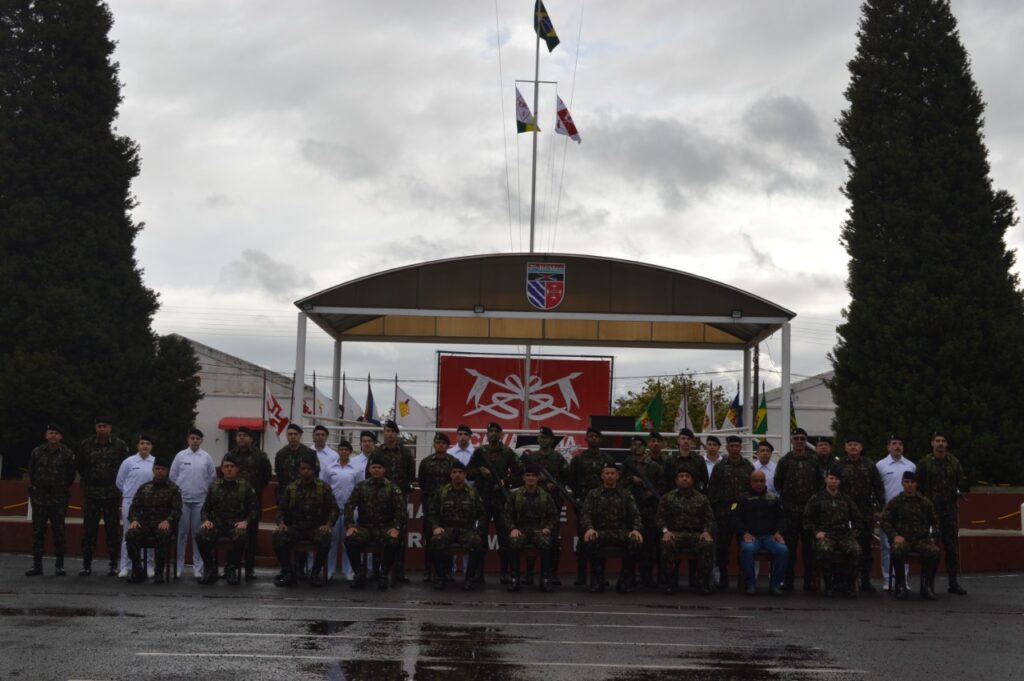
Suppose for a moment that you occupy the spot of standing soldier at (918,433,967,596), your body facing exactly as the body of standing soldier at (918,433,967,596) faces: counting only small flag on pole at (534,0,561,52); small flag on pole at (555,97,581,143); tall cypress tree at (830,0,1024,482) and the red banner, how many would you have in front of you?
0

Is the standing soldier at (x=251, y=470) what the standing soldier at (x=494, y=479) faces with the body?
no

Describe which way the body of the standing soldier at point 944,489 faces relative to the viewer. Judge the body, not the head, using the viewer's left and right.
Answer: facing the viewer

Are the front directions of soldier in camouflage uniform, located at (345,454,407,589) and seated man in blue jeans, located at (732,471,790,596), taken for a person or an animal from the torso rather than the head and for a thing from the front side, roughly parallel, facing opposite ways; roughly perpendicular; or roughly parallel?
roughly parallel

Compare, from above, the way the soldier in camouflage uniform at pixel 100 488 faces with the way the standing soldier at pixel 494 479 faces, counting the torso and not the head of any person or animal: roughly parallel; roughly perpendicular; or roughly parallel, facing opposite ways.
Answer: roughly parallel

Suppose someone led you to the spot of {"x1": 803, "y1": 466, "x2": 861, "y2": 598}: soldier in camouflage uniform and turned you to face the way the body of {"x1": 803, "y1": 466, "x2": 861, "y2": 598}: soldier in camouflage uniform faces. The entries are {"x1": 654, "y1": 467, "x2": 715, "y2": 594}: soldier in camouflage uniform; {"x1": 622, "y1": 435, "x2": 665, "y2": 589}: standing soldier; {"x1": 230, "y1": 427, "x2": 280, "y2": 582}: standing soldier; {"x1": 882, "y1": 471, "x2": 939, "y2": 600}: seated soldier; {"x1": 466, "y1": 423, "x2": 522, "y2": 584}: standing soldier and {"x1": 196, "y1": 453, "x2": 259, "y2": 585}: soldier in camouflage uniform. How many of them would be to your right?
5

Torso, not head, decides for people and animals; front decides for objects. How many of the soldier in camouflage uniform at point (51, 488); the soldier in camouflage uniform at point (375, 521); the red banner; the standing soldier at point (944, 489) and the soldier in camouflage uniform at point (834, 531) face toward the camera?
5

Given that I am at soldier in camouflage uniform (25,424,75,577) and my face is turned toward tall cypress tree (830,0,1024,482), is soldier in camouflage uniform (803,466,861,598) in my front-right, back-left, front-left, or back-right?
front-right

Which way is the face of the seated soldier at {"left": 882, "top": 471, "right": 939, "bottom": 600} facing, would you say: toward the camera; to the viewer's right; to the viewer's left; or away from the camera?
toward the camera

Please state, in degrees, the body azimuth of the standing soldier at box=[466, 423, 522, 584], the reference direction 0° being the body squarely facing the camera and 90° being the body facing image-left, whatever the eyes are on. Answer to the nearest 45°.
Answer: approximately 0°

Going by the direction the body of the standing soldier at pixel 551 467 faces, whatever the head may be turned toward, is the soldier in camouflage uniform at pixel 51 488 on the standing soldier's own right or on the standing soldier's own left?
on the standing soldier's own right

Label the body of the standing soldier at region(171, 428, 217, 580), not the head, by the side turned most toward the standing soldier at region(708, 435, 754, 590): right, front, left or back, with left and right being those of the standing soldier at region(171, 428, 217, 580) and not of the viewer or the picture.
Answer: left

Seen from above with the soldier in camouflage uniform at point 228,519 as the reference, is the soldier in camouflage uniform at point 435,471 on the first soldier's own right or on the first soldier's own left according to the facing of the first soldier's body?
on the first soldier's own left

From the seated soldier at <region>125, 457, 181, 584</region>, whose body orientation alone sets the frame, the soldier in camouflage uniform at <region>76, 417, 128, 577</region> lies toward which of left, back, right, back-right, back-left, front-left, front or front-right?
back-right

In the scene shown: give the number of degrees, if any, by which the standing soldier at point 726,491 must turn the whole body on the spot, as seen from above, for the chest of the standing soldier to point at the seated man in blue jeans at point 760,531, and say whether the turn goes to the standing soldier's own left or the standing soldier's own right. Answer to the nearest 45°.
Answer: approximately 45° to the standing soldier's own left

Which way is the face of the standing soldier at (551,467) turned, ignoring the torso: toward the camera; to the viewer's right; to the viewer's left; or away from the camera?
toward the camera

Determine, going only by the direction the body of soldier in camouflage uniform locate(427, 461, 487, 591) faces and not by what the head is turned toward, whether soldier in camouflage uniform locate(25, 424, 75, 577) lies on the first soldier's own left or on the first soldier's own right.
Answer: on the first soldier's own right

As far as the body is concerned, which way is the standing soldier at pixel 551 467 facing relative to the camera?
toward the camera

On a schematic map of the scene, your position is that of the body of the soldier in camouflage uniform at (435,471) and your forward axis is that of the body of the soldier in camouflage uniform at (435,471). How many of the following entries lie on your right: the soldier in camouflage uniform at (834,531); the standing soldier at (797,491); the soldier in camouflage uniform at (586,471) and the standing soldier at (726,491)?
0
